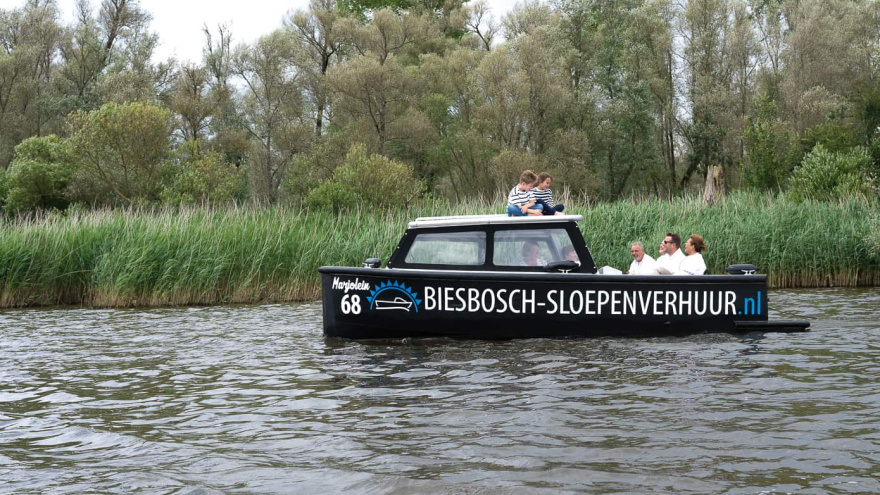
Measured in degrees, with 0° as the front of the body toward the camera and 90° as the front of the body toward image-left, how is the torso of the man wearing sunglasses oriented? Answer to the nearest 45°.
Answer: approximately 90°

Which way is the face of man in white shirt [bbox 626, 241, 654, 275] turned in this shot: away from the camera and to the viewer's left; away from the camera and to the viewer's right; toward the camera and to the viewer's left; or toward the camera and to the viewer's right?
toward the camera and to the viewer's left

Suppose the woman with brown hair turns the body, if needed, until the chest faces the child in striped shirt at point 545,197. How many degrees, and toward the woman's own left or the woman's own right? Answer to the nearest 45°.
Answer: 0° — they already face them

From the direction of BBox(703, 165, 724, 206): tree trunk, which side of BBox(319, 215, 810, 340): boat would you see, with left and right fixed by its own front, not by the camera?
right

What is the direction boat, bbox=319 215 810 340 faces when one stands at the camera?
facing to the left of the viewer

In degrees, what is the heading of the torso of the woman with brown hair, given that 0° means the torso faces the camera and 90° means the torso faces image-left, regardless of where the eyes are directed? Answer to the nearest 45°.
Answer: approximately 90°

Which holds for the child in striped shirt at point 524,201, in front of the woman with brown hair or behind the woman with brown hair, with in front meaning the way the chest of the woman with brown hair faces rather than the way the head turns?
in front

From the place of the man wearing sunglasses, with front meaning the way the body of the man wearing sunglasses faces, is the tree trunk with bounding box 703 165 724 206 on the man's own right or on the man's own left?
on the man's own right
